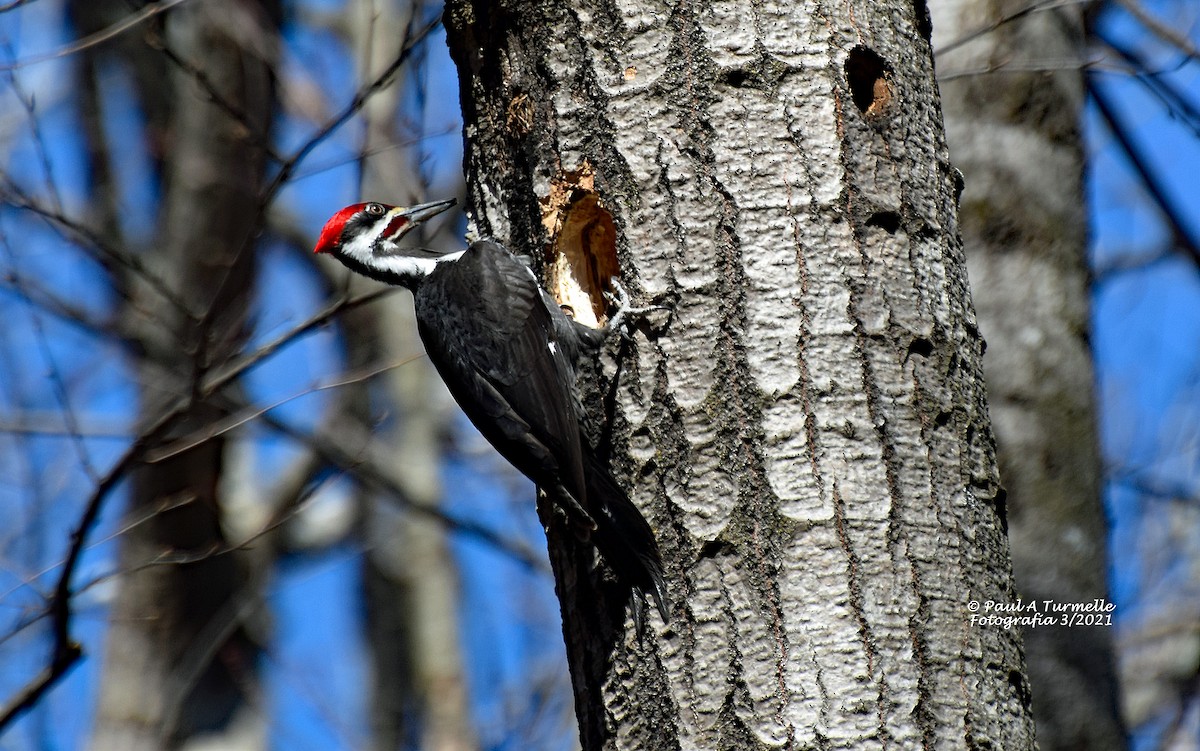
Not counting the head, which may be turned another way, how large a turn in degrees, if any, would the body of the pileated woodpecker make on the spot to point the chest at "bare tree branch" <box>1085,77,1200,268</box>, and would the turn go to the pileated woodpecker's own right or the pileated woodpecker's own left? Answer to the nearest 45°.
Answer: approximately 45° to the pileated woodpecker's own left

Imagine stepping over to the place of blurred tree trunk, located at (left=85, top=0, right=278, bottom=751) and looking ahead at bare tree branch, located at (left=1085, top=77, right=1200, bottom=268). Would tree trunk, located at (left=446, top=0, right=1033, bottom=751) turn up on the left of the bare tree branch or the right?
right

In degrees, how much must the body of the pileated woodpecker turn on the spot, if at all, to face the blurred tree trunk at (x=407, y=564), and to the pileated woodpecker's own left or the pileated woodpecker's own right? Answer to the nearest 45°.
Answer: approximately 90° to the pileated woodpecker's own left
